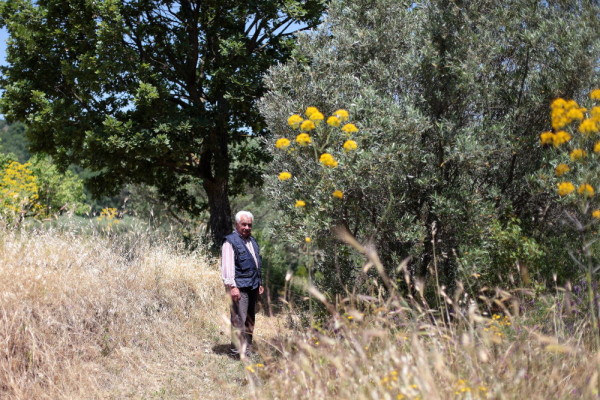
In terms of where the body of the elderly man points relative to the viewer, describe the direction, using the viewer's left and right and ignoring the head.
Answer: facing the viewer and to the right of the viewer

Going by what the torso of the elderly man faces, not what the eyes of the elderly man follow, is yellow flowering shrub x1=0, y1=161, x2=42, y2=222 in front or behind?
behind
